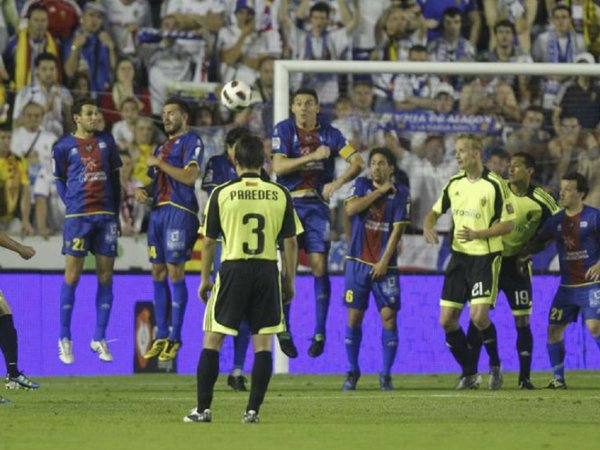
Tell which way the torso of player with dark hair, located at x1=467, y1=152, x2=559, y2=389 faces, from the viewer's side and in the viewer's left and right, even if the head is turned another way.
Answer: facing the viewer and to the left of the viewer

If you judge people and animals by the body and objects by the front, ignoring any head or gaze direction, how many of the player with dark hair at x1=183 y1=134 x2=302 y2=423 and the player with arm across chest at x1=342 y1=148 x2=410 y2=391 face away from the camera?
1

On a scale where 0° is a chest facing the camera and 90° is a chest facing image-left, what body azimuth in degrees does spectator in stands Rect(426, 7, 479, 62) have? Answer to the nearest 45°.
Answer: approximately 0°

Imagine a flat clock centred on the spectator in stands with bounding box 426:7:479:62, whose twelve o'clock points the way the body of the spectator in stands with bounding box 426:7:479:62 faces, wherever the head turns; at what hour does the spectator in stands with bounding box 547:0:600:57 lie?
the spectator in stands with bounding box 547:0:600:57 is roughly at 9 o'clock from the spectator in stands with bounding box 426:7:479:62.

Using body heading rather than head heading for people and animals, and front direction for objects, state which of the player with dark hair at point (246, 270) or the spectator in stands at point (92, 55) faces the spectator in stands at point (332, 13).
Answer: the player with dark hair

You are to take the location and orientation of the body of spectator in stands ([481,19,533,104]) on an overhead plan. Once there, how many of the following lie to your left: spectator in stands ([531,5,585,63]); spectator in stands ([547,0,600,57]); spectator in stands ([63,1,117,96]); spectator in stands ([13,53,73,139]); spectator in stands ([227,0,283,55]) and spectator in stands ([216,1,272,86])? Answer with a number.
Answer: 2

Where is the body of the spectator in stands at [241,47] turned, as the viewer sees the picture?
toward the camera

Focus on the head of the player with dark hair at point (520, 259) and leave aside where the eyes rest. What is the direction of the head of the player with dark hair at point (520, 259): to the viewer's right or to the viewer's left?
to the viewer's left

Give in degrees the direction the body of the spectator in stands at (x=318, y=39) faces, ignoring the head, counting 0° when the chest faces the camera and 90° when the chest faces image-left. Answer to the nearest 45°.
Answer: approximately 0°

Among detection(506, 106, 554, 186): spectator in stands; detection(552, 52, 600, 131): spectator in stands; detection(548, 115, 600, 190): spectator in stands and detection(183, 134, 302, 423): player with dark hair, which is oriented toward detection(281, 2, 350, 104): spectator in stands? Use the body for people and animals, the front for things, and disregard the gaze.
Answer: the player with dark hair

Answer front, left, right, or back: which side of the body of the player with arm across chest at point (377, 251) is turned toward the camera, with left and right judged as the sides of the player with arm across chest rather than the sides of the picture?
front

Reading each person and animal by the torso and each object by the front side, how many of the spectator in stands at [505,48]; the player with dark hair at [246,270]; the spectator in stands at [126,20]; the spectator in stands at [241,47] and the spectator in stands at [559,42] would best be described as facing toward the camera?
4
